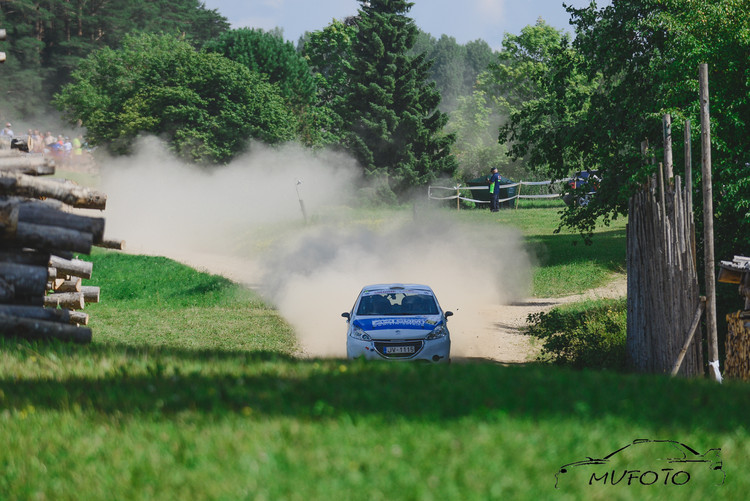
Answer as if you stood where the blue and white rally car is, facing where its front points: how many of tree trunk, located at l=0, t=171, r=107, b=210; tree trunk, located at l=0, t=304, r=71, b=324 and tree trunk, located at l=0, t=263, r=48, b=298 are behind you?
0

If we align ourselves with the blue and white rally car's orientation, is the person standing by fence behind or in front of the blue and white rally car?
behind

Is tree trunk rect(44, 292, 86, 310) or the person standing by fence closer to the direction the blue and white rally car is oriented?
the tree trunk

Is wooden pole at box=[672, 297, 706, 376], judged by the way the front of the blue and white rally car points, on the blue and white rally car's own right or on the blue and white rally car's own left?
on the blue and white rally car's own left

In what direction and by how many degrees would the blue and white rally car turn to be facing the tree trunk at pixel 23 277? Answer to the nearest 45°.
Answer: approximately 45° to its right

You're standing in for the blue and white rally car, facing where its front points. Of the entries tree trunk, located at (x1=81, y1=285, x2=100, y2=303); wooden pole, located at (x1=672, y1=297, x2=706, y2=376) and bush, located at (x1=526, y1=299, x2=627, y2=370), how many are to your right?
1

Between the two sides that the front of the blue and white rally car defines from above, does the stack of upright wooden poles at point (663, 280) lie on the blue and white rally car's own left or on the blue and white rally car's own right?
on the blue and white rally car's own left

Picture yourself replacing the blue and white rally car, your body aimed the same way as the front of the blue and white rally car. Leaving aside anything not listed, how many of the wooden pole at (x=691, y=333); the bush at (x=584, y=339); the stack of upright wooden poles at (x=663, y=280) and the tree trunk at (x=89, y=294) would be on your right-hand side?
1

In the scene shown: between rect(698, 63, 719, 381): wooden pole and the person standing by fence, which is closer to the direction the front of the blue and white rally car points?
the wooden pole

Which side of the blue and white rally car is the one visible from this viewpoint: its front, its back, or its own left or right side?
front

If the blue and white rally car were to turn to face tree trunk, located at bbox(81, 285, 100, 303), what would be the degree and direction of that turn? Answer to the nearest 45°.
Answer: approximately 90° to its right

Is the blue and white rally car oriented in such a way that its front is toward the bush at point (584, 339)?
no

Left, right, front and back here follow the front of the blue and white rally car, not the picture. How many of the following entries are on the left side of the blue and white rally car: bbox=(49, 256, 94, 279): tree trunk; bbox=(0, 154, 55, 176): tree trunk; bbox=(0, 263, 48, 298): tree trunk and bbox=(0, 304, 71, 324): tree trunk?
0

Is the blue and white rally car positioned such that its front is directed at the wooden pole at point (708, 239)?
no

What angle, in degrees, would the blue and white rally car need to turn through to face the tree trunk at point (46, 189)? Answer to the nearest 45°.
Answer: approximately 45° to its right
